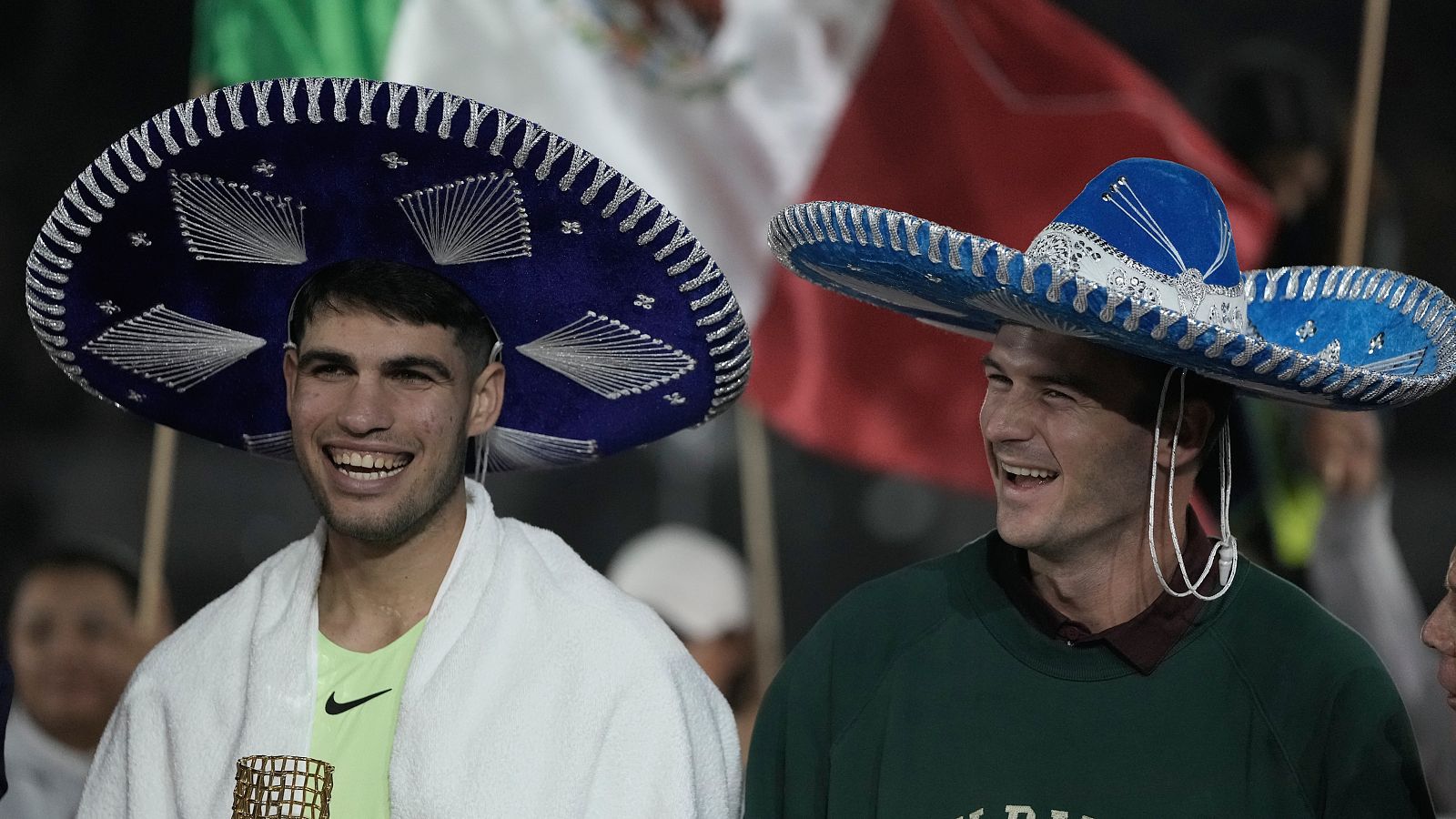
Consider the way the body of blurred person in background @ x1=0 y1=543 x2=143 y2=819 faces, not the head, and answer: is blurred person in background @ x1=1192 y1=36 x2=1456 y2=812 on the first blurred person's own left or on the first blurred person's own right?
on the first blurred person's own left

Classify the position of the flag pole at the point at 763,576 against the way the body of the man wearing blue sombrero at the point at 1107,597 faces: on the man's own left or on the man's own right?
on the man's own right

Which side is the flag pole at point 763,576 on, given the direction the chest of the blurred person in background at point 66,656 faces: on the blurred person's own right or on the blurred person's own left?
on the blurred person's own left

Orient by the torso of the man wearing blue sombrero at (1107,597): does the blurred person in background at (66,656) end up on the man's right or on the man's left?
on the man's right

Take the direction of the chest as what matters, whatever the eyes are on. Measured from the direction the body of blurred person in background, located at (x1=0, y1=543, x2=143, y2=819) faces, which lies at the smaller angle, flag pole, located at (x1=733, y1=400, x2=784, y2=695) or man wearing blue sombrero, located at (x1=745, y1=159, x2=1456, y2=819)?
the man wearing blue sombrero

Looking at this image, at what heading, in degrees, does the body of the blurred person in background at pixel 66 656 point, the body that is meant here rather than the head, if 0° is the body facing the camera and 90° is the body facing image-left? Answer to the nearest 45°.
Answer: approximately 0°

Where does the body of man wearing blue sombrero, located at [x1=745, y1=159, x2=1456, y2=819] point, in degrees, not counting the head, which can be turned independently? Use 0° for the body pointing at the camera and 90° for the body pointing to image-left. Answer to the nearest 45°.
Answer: approximately 45°

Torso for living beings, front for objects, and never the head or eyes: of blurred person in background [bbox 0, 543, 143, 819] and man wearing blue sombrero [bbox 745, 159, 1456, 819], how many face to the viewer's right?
0

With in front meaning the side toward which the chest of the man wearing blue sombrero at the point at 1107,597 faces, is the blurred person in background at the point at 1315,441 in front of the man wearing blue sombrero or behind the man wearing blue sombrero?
behind
